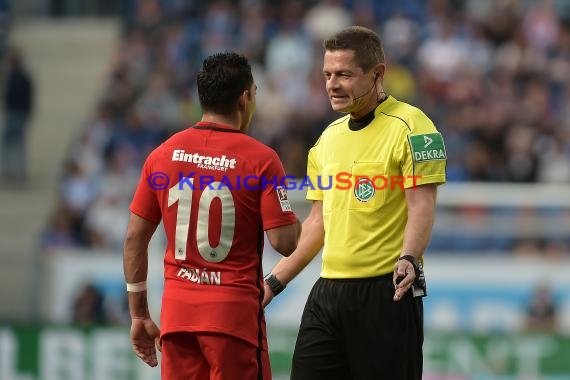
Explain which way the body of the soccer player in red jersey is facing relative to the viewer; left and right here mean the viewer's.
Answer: facing away from the viewer and to the right of the viewer

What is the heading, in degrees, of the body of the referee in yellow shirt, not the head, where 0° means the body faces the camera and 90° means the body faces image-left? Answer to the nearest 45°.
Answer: approximately 45°

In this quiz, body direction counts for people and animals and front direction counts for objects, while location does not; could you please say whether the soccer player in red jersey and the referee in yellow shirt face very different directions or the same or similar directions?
very different directions

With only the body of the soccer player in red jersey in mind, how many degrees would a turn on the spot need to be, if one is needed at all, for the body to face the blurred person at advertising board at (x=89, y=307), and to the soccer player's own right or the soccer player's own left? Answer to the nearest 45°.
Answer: approximately 45° to the soccer player's own left

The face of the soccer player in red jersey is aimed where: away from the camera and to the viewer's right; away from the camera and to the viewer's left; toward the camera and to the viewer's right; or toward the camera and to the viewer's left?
away from the camera and to the viewer's right

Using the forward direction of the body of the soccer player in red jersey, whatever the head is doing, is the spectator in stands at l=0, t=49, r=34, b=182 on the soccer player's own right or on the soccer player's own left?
on the soccer player's own left
